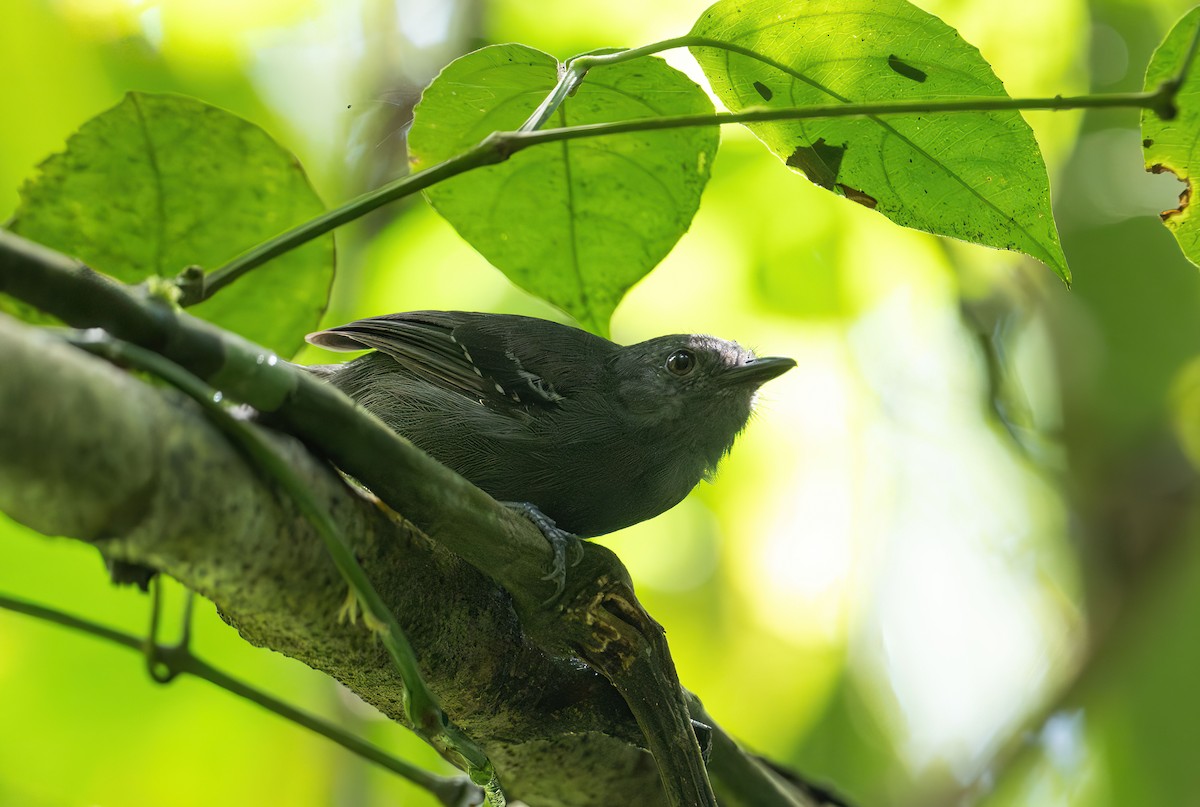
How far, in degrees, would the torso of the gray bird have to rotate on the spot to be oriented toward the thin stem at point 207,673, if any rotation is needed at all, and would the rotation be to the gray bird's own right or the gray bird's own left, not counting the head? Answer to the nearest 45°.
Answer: approximately 135° to the gray bird's own right

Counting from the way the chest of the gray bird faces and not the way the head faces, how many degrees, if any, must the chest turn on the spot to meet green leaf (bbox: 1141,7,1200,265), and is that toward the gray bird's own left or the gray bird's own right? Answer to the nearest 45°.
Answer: approximately 45° to the gray bird's own right

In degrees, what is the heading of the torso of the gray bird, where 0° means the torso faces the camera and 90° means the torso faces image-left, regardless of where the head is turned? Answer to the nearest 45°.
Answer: approximately 270°
